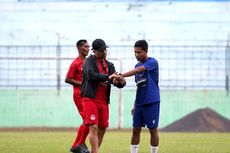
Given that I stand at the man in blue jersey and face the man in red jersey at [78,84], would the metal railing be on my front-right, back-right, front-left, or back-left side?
front-right

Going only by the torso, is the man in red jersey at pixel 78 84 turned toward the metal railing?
no

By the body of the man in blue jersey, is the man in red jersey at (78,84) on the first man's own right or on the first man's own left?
on the first man's own right

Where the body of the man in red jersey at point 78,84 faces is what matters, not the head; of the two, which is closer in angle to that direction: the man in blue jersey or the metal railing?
the man in blue jersey

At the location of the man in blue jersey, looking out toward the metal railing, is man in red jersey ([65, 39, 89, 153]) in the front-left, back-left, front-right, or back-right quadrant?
front-left

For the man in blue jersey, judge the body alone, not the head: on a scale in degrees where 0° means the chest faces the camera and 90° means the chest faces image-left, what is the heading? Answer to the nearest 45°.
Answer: approximately 45°

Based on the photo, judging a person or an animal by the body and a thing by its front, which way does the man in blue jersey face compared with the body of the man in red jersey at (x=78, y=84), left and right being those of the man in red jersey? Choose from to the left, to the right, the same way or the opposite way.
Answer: to the right

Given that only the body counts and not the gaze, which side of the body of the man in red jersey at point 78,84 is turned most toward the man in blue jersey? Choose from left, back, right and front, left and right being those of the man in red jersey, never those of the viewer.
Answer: front

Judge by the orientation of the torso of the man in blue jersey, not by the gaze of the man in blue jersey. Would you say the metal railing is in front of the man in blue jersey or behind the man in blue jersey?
behind
